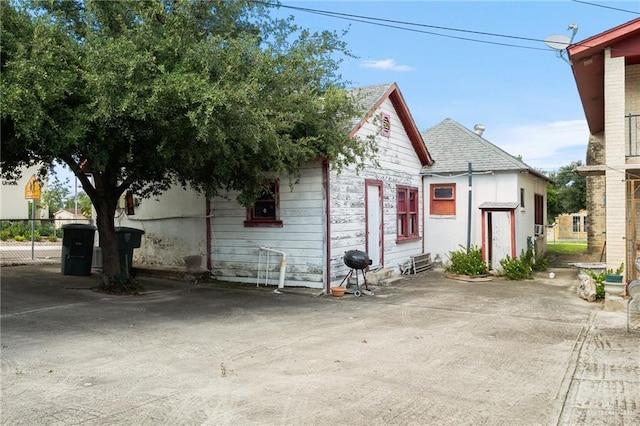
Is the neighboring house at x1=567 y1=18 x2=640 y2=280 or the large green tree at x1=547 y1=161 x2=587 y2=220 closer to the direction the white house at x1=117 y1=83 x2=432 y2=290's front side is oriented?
the neighboring house

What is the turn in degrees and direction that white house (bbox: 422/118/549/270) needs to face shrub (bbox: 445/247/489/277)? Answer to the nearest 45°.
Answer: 0° — it already faces it

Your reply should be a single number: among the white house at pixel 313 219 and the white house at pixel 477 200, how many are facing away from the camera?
0

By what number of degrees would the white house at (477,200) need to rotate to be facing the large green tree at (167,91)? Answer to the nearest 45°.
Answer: approximately 45° to its right

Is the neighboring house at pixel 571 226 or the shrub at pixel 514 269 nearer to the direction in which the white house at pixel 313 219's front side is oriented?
the shrub

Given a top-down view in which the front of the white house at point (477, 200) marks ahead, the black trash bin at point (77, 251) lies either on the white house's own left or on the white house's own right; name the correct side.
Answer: on the white house's own right

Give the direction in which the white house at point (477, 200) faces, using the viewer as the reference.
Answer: facing the viewer

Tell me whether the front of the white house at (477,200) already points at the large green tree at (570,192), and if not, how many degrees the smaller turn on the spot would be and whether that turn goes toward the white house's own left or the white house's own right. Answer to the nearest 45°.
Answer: approximately 180°

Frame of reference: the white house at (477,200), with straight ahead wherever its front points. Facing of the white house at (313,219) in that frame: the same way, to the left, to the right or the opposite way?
to the left

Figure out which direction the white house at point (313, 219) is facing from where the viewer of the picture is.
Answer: facing the viewer and to the right of the viewer

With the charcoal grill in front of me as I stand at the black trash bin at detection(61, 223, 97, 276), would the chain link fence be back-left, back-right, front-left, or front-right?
back-left

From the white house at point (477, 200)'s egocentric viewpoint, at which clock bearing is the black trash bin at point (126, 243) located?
The black trash bin is roughly at 2 o'clock from the white house.

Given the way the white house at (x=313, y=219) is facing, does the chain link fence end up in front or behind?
behind

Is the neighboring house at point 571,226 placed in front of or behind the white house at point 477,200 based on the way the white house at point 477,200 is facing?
behind
